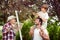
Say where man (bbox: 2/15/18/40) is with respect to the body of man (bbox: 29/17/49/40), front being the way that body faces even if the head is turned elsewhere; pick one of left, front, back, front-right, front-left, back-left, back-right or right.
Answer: front-right

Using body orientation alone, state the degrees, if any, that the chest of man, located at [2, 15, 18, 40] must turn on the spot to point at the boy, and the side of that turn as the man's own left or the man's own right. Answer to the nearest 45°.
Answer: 0° — they already face them

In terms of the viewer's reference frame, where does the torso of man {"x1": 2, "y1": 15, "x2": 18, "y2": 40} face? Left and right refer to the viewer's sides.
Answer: facing to the right of the viewer
